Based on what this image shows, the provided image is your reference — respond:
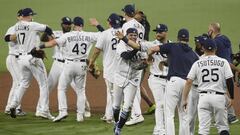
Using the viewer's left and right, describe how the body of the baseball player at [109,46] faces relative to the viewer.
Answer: facing away from the viewer and to the left of the viewer

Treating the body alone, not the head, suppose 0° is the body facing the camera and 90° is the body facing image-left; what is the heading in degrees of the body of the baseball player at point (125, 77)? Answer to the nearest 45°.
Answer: approximately 315°

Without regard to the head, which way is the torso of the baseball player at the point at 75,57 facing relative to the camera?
away from the camera

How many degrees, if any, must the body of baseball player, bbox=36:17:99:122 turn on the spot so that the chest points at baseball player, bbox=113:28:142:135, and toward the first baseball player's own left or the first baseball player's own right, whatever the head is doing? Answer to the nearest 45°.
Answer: approximately 135° to the first baseball player's own right

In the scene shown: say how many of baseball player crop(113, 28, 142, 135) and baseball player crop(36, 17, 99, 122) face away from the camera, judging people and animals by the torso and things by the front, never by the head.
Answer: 1

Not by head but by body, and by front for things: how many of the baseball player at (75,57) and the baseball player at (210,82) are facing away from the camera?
2

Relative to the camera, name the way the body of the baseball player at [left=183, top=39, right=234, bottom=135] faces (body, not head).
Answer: away from the camera

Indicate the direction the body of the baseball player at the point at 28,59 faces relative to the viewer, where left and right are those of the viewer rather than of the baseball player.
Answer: facing away from the viewer and to the right of the viewer
